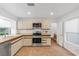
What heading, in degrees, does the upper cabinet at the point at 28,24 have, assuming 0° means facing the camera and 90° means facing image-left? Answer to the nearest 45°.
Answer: approximately 0°
